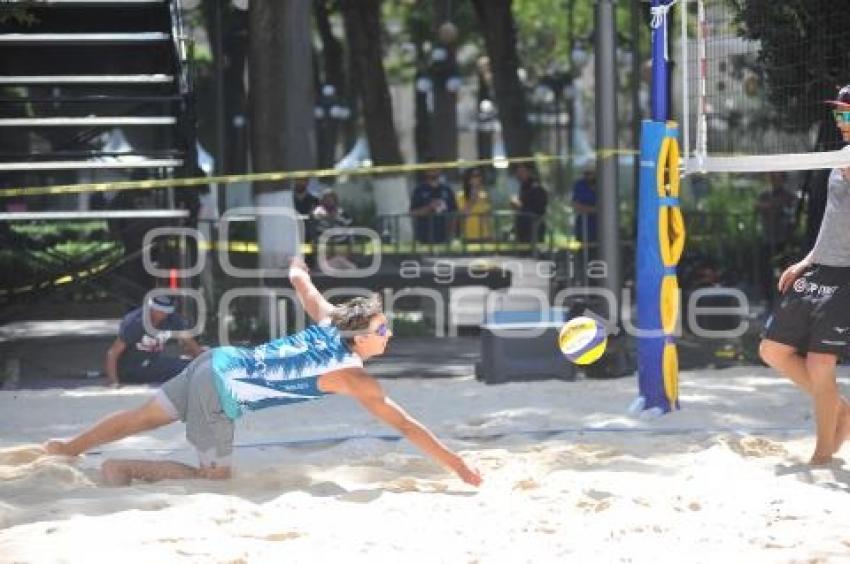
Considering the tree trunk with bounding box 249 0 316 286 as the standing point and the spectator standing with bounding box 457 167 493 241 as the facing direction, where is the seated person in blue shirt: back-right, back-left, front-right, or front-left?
back-right

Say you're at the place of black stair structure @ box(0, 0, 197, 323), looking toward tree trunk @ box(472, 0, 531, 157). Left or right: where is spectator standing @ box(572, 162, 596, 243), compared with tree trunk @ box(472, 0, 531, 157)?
right

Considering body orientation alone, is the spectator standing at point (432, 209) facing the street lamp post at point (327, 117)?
no

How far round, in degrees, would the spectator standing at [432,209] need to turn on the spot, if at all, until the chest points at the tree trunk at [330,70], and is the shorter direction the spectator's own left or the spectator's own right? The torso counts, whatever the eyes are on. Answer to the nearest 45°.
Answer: approximately 180°

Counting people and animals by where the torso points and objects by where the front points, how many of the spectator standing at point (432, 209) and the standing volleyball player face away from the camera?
0

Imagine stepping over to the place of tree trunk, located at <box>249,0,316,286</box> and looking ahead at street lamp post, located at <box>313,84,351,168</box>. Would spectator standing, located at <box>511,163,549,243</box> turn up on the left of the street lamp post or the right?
right

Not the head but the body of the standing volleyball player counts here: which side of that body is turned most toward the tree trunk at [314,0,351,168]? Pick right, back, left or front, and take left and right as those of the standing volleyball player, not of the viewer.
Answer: right

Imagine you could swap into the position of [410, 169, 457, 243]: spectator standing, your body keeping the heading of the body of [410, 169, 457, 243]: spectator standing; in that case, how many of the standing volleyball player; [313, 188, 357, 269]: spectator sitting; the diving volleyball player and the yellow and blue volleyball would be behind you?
0

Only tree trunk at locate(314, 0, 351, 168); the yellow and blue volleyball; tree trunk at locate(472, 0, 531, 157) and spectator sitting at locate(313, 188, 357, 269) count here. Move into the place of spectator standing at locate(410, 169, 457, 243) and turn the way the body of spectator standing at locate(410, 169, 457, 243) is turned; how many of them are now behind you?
2

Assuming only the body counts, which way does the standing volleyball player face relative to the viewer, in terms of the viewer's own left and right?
facing the viewer and to the left of the viewer

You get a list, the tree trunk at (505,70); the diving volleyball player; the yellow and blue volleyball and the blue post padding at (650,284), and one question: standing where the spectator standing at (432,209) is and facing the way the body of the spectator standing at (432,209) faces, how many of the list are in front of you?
3

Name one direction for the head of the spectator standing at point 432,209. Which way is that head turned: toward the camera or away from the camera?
toward the camera

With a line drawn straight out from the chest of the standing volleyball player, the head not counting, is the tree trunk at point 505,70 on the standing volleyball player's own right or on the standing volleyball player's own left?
on the standing volleyball player's own right

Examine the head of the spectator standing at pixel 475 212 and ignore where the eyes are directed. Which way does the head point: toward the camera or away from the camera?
toward the camera

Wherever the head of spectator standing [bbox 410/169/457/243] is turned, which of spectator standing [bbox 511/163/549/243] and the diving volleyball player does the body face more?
the diving volleyball player

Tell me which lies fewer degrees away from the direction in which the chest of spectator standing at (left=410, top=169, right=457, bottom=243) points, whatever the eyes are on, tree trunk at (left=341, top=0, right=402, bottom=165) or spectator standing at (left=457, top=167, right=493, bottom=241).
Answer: the spectator standing
